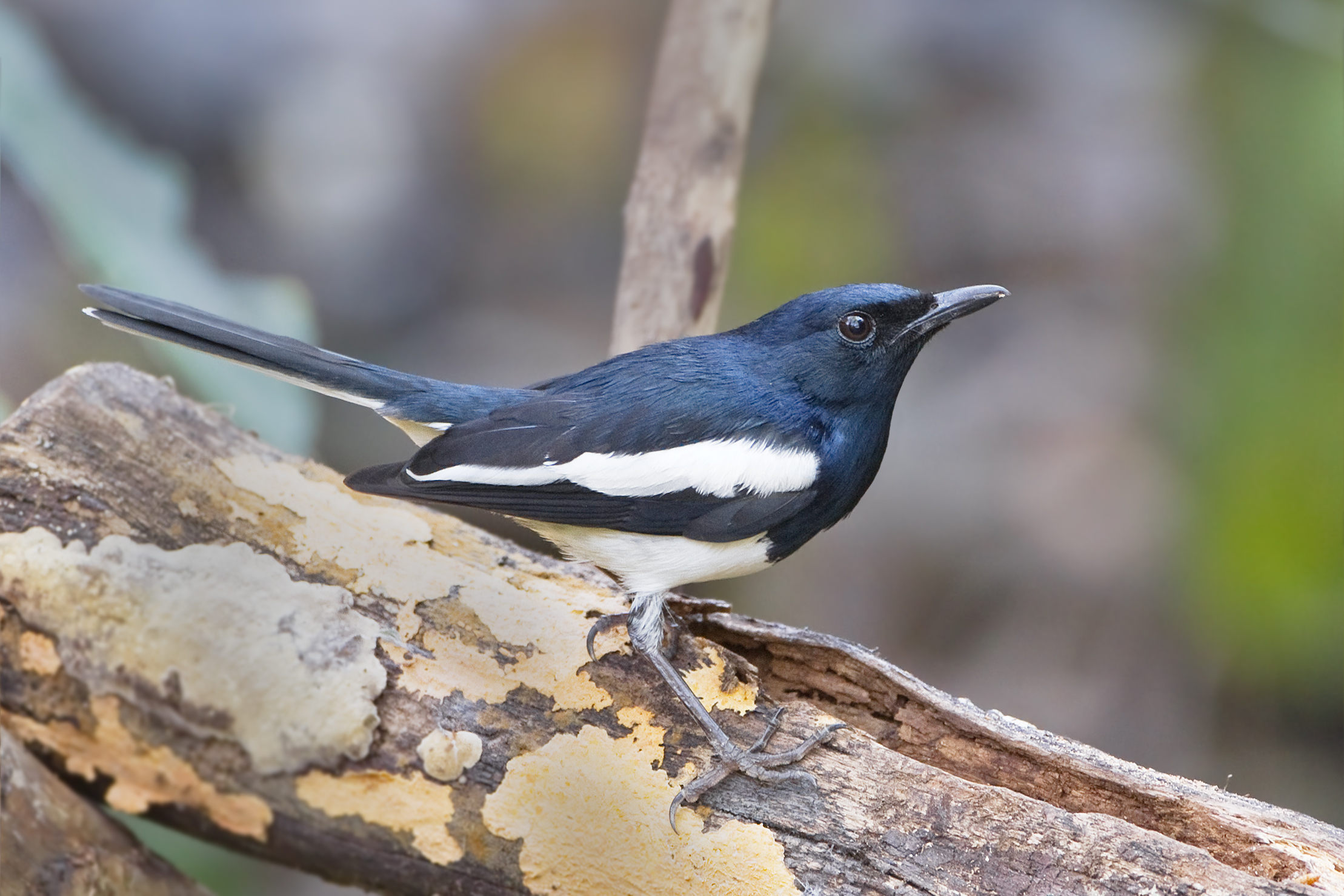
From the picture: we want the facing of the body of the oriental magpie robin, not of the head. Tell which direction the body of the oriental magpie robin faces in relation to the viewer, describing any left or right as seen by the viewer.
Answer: facing to the right of the viewer
